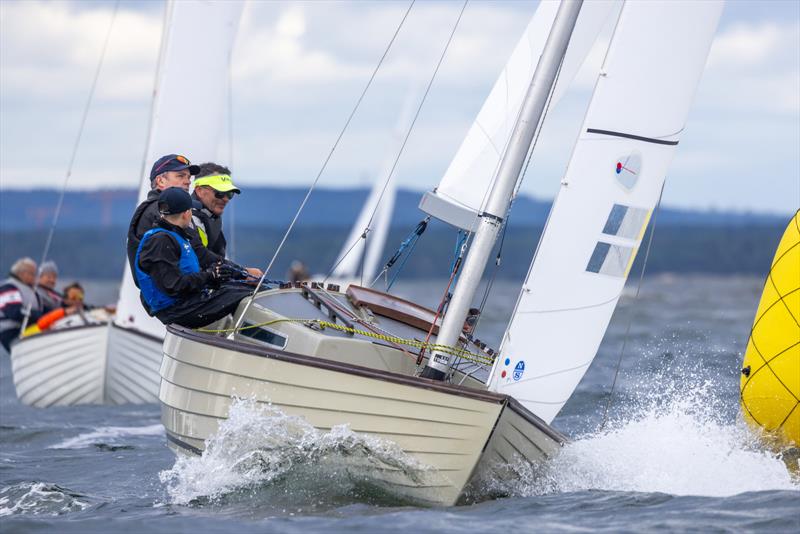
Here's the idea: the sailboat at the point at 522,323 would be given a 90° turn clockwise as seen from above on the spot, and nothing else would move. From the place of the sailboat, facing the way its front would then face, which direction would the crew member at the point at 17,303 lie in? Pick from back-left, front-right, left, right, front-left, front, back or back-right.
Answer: right

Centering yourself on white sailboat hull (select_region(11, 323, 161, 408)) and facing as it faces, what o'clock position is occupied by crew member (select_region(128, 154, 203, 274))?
The crew member is roughly at 12 o'clock from the white sailboat hull.

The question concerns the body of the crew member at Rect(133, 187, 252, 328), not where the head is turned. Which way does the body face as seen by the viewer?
to the viewer's right

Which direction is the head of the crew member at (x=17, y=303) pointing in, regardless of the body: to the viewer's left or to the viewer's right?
to the viewer's right

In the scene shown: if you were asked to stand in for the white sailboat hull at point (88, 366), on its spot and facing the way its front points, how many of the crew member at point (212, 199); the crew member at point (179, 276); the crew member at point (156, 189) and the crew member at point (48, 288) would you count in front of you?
3

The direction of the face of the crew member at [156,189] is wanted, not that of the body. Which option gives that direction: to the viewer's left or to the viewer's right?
to the viewer's right
